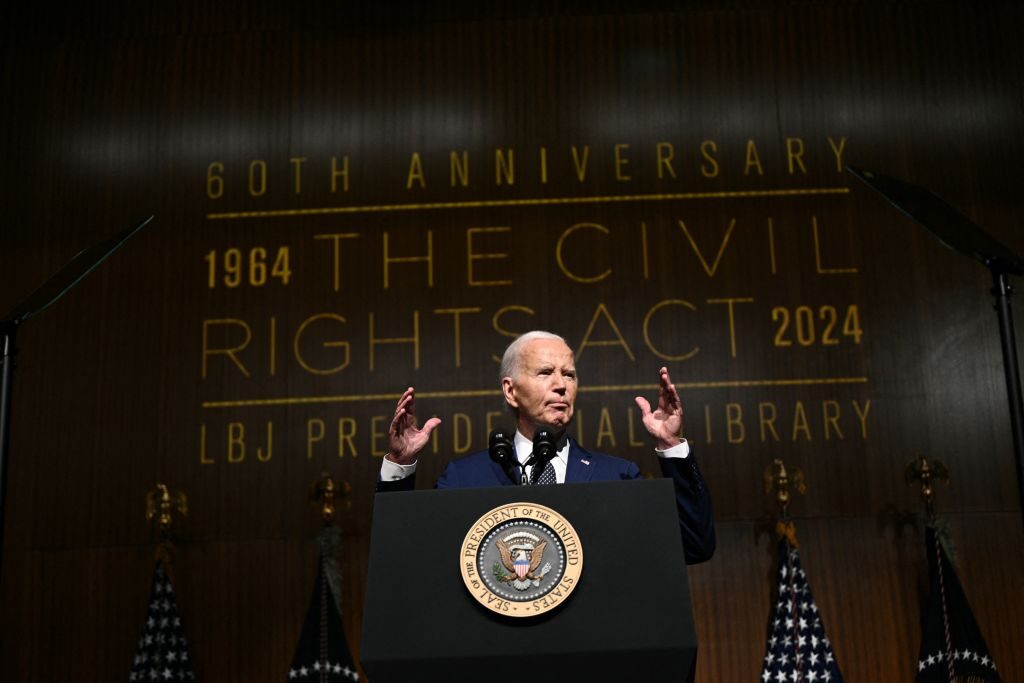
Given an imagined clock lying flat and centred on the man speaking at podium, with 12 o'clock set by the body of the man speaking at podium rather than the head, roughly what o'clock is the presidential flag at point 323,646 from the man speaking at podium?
The presidential flag is roughly at 5 o'clock from the man speaking at podium.

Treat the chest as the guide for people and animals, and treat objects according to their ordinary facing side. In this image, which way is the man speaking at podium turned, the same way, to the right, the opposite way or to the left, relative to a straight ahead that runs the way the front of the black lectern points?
the same way

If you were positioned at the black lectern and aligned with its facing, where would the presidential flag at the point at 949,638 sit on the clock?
The presidential flag is roughly at 7 o'clock from the black lectern.

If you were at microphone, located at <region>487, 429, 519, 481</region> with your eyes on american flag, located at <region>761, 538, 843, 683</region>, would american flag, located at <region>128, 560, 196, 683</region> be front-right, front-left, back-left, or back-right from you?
front-left

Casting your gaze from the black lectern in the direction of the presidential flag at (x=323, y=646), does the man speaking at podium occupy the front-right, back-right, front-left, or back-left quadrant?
front-right

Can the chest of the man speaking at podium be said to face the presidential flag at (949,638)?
no

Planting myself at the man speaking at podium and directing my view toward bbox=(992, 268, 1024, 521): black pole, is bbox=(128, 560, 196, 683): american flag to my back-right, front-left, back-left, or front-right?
back-left

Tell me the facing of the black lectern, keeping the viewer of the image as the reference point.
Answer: facing the viewer

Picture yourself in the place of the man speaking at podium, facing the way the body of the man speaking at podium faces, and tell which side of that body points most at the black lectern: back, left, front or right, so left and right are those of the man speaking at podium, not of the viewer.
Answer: front

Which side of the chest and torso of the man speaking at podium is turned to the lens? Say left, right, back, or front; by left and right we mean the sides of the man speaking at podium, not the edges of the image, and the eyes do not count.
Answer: front

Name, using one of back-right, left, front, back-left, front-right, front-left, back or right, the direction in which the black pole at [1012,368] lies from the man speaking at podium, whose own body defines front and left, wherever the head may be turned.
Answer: left

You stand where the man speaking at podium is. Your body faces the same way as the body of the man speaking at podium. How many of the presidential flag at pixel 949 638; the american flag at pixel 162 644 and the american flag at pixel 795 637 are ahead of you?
0

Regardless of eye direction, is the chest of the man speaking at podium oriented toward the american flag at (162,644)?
no

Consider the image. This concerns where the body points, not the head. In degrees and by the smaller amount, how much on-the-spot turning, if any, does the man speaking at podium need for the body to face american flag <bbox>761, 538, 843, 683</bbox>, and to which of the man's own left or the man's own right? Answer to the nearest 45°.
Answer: approximately 135° to the man's own left

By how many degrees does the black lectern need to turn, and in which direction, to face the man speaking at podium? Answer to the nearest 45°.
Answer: approximately 180°
